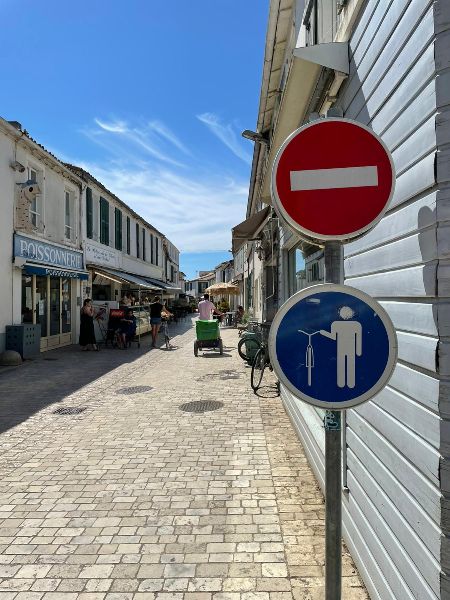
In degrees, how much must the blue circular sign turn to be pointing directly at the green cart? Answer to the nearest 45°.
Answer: approximately 180°

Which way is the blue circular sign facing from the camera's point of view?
toward the camera

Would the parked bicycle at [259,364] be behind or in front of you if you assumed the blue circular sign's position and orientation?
behind

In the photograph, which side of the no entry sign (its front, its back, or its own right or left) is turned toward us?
front

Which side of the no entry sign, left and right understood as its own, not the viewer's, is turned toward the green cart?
back

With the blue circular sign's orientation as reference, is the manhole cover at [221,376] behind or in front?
behind
